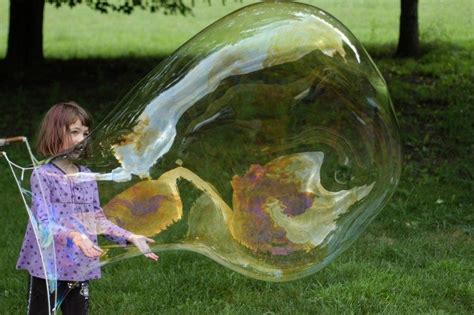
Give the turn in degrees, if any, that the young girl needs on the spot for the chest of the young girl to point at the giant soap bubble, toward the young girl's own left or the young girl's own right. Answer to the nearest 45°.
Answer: approximately 45° to the young girl's own left

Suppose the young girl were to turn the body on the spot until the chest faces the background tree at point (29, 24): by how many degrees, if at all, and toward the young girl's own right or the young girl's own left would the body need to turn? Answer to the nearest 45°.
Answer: approximately 135° to the young girl's own left

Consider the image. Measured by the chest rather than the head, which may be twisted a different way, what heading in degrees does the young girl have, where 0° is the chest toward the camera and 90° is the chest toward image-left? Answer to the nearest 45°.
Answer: approximately 315°

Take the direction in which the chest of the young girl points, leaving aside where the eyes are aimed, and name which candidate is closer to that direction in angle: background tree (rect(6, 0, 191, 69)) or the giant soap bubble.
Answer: the giant soap bubble
